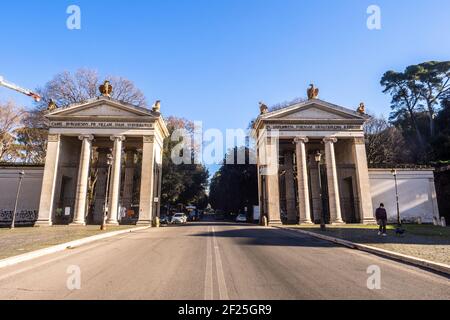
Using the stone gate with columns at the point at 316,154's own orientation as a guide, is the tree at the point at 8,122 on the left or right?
on its right

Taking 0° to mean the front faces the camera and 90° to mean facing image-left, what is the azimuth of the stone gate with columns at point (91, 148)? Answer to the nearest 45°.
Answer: approximately 0°

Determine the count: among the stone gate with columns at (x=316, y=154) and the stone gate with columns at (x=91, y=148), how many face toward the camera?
2

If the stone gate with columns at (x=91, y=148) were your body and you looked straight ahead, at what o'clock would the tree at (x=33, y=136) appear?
The tree is roughly at 5 o'clock from the stone gate with columns.

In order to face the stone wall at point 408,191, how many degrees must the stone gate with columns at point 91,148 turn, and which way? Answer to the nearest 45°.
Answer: approximately 90° to its left

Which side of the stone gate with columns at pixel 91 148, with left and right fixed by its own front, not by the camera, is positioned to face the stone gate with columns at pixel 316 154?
left

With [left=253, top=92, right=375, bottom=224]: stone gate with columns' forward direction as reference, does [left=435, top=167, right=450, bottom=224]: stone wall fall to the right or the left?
on its left

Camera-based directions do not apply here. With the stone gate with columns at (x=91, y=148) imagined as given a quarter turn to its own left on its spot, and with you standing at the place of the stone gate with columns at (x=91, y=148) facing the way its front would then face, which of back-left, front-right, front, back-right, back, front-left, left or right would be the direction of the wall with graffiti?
back-left

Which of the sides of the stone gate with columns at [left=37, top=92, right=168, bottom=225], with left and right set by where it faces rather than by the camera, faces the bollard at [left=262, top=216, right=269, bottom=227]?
left
